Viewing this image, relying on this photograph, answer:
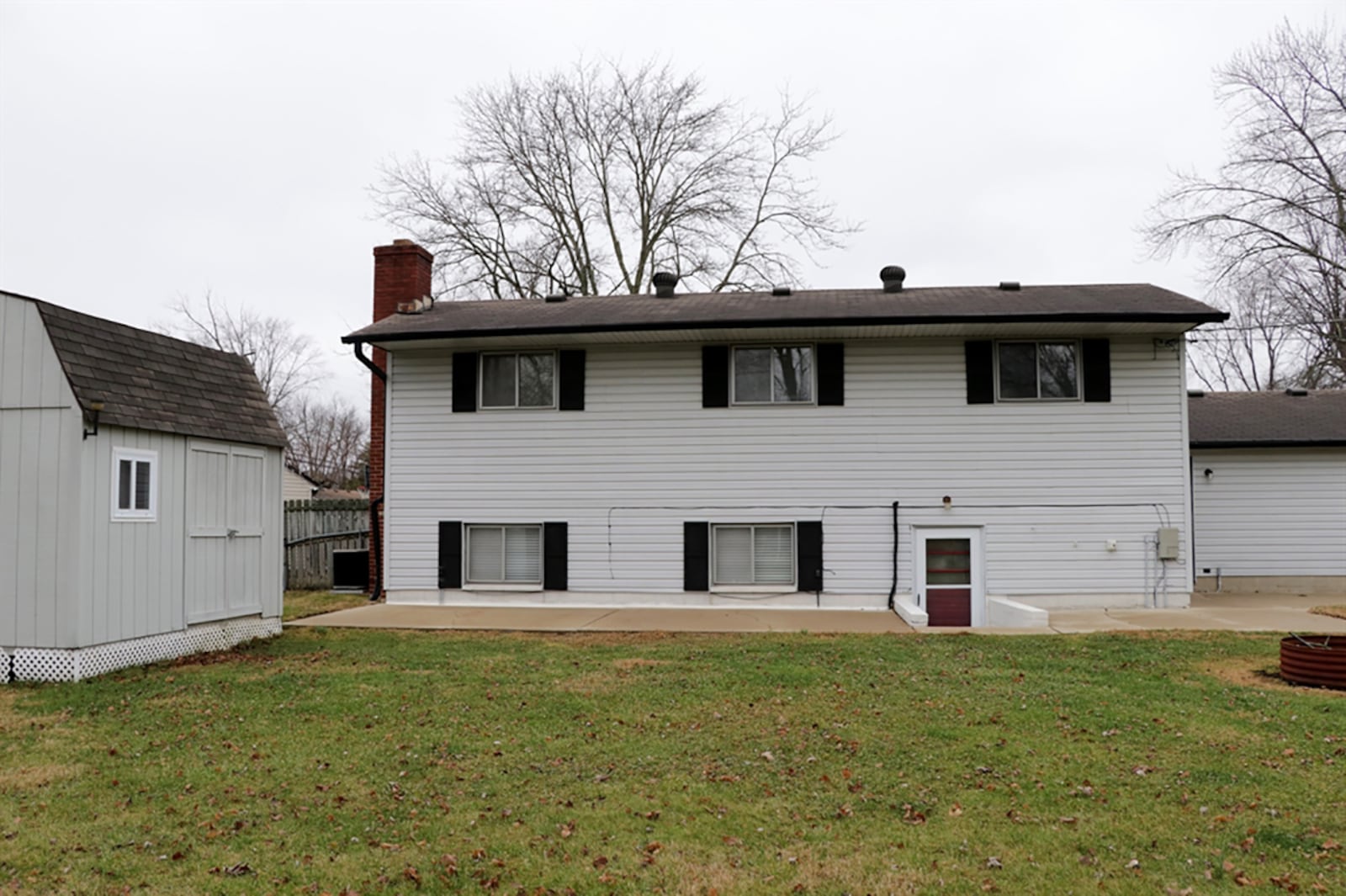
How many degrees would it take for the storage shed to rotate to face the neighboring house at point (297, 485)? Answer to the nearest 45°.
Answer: approximately 135° to its left

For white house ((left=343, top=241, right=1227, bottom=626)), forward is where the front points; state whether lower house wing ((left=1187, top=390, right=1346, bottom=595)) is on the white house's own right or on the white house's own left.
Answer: on the white house's own right

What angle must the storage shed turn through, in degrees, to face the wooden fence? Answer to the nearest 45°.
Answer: approximately 135° to its left

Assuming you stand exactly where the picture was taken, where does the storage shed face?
facing the viewer and to the right of the viewer

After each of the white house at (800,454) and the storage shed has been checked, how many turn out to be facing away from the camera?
1

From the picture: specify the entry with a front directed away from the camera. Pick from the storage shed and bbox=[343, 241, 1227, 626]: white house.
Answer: the white house

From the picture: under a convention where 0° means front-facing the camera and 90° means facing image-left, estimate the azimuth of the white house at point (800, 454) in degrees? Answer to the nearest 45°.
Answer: approximately 180°

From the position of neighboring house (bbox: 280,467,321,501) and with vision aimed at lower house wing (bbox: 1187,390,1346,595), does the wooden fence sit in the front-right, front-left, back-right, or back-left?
front-right

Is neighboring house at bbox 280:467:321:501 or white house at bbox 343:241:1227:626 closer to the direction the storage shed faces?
the white house

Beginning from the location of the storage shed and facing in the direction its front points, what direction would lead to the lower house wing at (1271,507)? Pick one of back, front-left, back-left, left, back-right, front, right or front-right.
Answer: front-left
